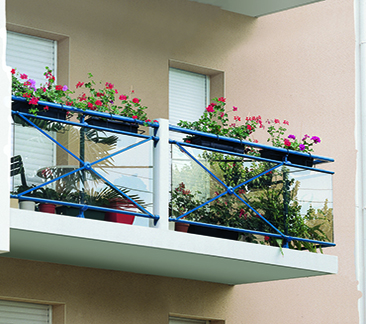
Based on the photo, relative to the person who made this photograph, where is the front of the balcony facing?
facing the viewer and to the right of the viewer

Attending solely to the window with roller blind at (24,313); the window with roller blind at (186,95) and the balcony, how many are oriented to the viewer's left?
0

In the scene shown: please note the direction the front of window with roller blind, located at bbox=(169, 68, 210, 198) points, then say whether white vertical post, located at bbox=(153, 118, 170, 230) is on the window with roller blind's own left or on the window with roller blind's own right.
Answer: on the window with roller blind's own right

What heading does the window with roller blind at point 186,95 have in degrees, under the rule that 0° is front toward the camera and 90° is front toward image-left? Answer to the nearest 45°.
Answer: approximately 315°

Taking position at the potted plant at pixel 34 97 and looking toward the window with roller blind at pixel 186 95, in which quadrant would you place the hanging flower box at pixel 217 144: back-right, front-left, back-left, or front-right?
front-right

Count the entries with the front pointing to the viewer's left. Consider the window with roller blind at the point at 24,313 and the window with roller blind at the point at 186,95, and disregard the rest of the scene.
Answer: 0
